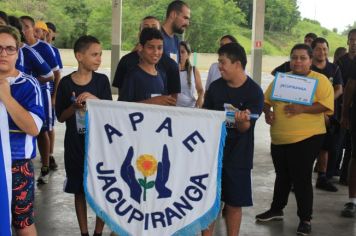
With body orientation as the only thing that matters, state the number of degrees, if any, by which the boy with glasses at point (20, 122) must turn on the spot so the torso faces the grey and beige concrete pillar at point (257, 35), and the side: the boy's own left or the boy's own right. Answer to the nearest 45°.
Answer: approximately 180°

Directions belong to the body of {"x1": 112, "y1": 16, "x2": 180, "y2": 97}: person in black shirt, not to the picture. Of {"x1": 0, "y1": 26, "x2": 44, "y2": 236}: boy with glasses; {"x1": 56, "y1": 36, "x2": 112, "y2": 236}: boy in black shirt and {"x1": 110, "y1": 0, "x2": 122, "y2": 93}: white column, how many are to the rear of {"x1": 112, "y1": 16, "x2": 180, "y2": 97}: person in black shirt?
1

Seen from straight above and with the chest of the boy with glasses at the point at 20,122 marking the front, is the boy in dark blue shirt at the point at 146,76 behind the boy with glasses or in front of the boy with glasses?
behind

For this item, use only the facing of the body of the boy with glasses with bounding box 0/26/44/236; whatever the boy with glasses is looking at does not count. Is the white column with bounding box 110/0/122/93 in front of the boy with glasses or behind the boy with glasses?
behind

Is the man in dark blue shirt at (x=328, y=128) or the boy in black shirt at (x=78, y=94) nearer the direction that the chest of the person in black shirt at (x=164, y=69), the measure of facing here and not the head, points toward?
the boy in black shirt

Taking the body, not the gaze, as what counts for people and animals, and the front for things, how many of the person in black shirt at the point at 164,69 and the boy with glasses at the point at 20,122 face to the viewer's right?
0

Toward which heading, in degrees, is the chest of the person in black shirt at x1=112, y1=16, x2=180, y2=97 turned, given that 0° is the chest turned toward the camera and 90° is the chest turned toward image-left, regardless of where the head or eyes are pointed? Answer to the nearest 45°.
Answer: approximately 0°
